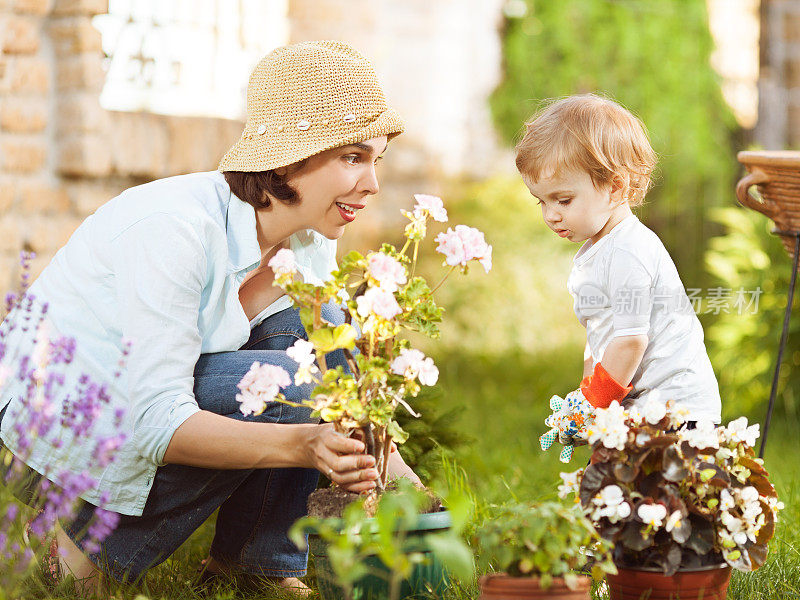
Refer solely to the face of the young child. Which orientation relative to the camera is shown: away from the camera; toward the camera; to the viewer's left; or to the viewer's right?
to the viewer's left

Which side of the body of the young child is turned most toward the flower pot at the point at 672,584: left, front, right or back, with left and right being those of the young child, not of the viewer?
left

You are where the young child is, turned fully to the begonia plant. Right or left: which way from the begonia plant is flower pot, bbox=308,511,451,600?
right

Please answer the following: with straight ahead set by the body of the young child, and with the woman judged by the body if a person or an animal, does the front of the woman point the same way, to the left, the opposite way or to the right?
the opposite way

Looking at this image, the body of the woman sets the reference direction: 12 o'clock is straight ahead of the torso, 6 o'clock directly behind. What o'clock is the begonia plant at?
The begonia plant is roughly at 1 o'clock from the woman.

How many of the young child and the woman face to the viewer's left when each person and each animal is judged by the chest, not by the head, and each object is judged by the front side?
1

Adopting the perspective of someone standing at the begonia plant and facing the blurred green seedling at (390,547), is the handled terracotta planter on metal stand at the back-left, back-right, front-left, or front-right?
back-right

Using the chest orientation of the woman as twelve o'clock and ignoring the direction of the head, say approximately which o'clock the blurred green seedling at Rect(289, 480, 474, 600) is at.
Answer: The blurred green seedling is roughly at 2 o'clock from the woman.

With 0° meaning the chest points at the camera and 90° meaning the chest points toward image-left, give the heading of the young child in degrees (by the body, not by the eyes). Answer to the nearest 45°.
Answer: approximately 90°

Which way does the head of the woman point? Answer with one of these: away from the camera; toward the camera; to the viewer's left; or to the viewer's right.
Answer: to the viewer's right

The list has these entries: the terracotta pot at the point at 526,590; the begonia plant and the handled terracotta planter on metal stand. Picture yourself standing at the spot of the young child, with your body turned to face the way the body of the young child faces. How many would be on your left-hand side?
2

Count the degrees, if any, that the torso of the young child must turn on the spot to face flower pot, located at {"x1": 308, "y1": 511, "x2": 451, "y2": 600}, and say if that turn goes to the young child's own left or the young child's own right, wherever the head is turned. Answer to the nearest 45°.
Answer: approximately 45° to the young child's own left

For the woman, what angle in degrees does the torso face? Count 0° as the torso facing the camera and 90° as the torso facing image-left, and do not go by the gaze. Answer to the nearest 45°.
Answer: approximately 270°
